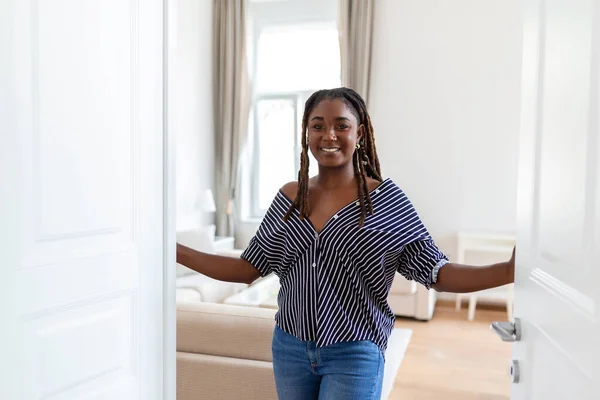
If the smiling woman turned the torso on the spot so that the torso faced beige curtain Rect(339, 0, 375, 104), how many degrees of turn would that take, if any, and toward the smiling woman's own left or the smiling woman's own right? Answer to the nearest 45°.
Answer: approximately 180°

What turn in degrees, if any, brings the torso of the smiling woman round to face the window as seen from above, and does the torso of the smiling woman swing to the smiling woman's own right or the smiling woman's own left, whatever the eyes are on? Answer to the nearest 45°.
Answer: approximately 180°

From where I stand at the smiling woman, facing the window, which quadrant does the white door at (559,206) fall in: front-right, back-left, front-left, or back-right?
back-right

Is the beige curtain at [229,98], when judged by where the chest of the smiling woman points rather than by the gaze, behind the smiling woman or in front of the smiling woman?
behind

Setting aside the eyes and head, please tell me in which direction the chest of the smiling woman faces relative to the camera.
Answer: toward the camera

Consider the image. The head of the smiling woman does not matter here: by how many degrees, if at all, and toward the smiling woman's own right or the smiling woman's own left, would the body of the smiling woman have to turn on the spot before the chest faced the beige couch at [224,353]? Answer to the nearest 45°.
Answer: approximately 135° to the smiling woman's own right
